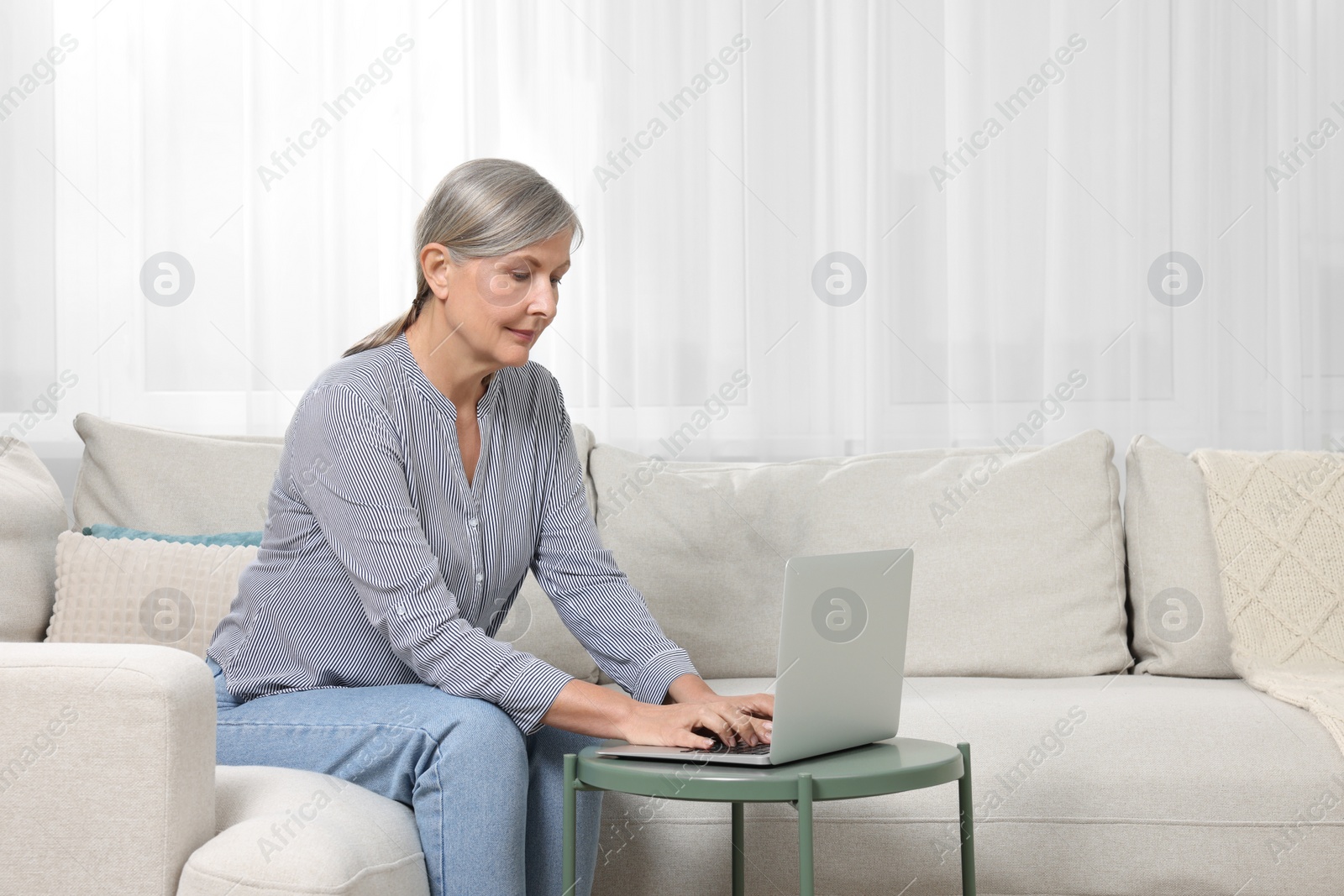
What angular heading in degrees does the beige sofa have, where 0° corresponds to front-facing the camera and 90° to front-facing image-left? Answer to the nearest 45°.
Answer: approximately 0°

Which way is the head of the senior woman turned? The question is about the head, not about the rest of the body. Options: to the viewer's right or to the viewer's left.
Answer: to the viewer's right

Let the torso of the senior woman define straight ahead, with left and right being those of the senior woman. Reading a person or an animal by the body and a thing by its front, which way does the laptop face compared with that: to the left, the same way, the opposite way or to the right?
the opposite way

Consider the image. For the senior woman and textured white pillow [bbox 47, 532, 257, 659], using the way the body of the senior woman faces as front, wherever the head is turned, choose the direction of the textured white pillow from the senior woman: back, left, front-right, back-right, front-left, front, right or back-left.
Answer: back

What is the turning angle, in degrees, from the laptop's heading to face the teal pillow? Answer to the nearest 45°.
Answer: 0° — it already faces it

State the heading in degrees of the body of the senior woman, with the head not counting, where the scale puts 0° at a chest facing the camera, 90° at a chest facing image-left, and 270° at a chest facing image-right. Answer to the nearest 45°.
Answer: approximately 315°

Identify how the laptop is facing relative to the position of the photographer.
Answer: facing away from the viewer and to the left of the viewer
